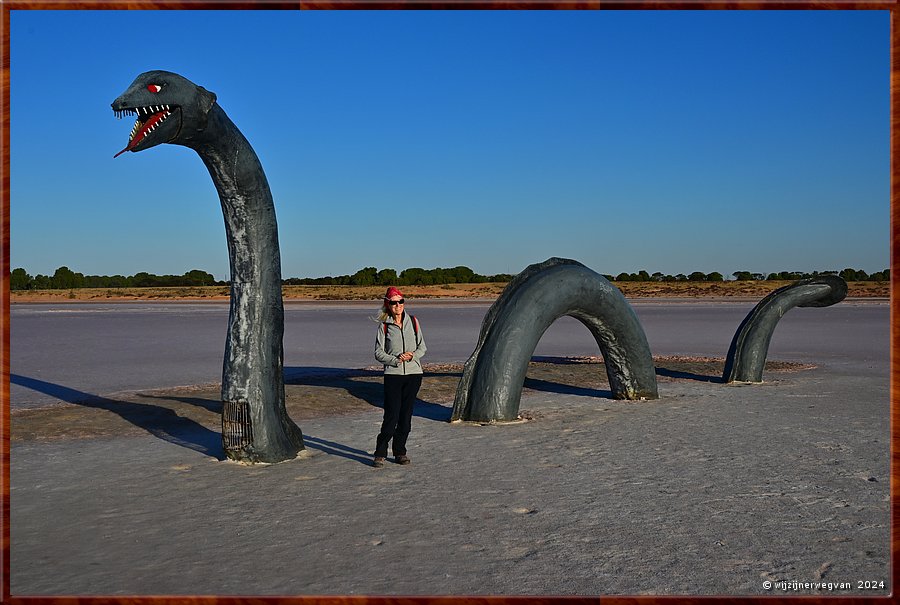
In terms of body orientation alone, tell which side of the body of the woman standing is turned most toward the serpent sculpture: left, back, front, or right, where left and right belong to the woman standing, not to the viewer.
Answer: right

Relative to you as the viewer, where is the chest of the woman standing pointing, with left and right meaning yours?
facing the viewer
